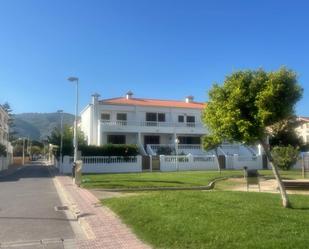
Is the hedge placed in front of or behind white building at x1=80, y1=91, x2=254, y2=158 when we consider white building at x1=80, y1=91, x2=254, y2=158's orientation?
in front

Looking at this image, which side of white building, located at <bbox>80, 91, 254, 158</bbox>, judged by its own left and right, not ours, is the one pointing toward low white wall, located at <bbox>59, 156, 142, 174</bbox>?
front

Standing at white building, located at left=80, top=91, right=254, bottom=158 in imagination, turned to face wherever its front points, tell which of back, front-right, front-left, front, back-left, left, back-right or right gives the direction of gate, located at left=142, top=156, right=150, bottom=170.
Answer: front

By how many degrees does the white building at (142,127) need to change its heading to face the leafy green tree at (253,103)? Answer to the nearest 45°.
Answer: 0° — it already faces it

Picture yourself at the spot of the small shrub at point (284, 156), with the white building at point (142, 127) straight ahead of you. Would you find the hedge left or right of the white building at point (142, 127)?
left

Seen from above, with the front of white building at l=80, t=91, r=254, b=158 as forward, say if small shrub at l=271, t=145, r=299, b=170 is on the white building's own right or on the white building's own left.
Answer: on the white building's own left

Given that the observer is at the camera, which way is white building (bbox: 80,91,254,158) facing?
facing the viewer

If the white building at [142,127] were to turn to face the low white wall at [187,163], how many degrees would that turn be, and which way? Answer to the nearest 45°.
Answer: approximately 45° to its left

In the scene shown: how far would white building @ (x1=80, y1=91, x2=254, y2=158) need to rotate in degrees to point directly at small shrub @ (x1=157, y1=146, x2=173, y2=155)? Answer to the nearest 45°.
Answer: approximately 45° to its left

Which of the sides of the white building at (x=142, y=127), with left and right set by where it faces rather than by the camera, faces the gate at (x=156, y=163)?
front
